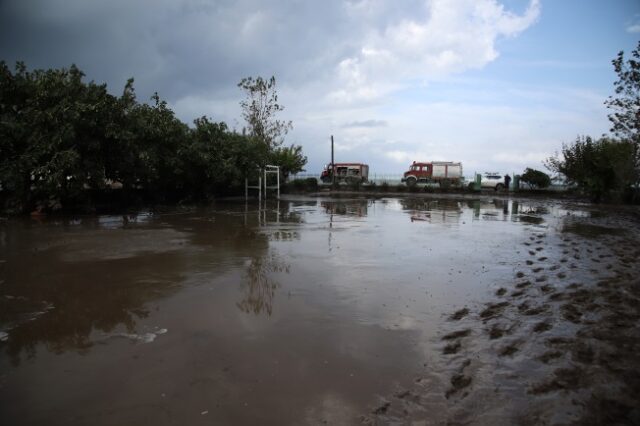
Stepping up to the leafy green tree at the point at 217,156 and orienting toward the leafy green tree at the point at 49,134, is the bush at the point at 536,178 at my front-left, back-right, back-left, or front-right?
back-left

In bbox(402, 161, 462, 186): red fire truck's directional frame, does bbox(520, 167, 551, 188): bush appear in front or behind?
behind

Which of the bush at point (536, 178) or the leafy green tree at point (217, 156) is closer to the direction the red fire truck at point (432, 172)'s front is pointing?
the leafy green tree

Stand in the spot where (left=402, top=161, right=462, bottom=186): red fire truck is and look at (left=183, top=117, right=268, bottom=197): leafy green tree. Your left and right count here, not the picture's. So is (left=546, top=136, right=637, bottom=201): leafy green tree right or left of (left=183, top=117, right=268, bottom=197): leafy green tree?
left

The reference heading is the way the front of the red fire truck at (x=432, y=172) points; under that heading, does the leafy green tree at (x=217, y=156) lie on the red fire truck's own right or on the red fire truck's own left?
on the red fire truck's own left

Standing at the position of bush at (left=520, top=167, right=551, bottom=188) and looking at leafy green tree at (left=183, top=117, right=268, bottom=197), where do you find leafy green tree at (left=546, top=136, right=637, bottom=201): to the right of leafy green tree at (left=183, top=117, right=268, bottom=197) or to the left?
left

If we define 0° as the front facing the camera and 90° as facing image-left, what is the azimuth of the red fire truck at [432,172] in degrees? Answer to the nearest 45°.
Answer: approximately 90°

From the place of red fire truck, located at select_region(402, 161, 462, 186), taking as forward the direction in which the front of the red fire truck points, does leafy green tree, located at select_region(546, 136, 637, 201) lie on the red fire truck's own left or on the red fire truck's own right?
on the red fire truck's own left

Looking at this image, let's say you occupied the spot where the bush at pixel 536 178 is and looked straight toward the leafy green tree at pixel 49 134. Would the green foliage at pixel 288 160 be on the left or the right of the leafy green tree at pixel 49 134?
right

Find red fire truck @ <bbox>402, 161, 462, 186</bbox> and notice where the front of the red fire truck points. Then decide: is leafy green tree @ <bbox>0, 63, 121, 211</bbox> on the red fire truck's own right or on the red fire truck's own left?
on the red fire truck's own left

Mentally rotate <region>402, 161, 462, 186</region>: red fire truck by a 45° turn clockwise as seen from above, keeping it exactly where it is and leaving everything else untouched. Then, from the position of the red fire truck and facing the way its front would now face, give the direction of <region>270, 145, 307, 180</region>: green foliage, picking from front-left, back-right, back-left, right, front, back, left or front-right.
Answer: left
